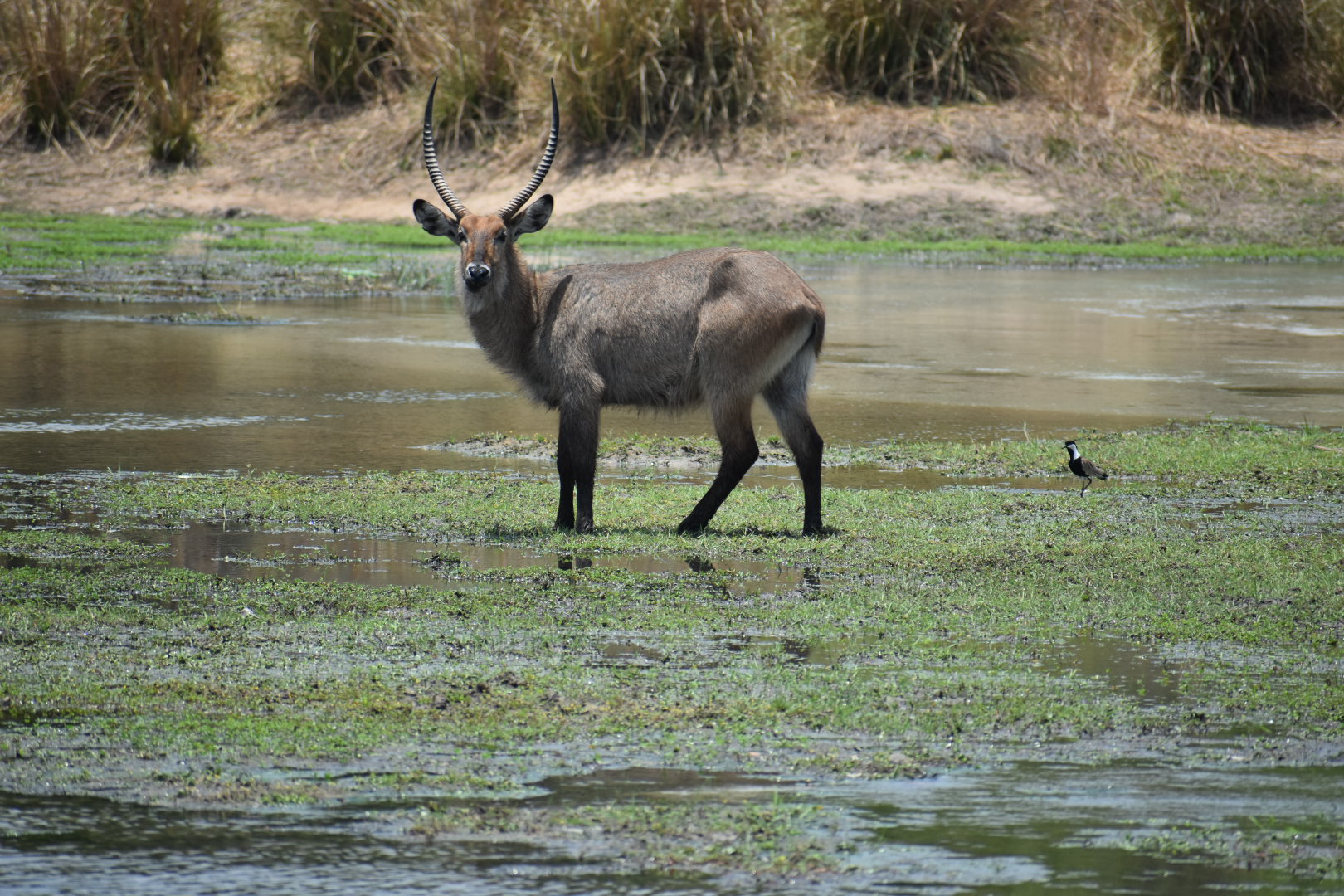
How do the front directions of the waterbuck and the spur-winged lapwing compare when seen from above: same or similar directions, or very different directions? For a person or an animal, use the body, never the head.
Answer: same or similar directions

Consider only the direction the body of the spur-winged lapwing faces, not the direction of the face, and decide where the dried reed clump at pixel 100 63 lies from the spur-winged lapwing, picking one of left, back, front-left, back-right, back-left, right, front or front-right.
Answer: front-right

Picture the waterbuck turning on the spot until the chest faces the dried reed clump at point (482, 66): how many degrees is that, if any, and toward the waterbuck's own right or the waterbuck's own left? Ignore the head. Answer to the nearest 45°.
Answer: approximately 90° to the waterbuck's own right

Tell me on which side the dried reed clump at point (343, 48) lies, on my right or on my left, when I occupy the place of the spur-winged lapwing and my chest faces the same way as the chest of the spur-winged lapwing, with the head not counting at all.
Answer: on my right

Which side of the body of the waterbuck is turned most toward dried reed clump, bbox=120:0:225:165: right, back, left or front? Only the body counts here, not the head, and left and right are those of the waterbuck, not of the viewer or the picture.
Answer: right

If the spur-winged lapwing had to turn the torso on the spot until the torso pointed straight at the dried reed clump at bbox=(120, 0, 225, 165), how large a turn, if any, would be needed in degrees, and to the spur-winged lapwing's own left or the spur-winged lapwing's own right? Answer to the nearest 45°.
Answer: approximately 45° to the spur-winged lapwing's own right

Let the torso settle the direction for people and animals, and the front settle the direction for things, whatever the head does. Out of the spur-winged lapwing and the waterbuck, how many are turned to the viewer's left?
2

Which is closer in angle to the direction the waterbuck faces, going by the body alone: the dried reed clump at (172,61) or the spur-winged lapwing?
the dried reed clump

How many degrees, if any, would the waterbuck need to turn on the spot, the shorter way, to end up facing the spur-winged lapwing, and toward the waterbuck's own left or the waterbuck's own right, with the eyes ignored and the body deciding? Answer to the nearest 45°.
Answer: approximately 180°

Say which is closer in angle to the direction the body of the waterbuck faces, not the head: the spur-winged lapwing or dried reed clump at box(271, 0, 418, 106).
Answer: the dried reed clump

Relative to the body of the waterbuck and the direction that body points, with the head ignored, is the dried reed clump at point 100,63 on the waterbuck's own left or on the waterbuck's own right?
on the waterbuck's own right

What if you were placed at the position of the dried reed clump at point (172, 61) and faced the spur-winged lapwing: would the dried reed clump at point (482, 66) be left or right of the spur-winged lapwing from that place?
left

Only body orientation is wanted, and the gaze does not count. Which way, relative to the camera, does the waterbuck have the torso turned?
to the viewer's left

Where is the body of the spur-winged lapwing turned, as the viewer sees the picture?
to the viewer's left
